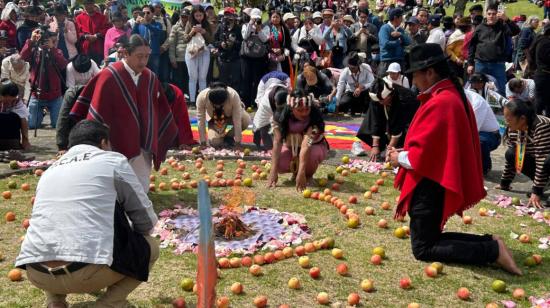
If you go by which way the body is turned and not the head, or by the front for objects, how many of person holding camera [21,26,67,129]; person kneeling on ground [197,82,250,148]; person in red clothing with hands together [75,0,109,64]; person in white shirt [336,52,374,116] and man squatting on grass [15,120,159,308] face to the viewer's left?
0

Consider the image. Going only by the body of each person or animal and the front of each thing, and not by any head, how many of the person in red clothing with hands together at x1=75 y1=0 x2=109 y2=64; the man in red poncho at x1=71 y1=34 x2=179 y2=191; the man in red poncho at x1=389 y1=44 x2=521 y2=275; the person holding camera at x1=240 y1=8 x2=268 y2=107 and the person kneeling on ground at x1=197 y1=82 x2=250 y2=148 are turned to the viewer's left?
1

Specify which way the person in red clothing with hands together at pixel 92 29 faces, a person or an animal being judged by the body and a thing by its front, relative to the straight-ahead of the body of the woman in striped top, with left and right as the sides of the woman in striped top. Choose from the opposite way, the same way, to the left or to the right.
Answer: to the left

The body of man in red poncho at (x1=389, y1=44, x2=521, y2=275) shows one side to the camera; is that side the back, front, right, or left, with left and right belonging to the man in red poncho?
left

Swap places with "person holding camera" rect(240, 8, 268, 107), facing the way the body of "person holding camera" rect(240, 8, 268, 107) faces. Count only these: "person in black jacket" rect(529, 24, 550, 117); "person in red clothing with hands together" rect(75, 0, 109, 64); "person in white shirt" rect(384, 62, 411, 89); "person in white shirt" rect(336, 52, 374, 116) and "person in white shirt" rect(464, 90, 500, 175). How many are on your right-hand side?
1

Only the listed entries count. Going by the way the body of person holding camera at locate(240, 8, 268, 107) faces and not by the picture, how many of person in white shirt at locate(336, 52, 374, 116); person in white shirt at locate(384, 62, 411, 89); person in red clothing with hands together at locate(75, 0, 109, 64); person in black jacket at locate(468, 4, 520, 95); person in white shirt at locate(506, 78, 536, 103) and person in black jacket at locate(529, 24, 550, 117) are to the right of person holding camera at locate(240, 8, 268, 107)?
1

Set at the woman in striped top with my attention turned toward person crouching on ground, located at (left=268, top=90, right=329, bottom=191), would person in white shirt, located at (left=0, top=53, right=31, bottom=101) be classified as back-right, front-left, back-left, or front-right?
front-right

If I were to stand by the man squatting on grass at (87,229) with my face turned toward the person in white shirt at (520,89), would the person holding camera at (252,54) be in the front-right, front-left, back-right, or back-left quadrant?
front-left

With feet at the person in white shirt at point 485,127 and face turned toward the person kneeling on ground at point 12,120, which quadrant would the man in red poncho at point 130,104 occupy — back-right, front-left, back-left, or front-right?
front-left

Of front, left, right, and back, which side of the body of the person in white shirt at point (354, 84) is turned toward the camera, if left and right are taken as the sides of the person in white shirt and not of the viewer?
front

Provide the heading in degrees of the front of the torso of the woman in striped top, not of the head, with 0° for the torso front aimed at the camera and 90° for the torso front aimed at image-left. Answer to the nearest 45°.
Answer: approximately 45°

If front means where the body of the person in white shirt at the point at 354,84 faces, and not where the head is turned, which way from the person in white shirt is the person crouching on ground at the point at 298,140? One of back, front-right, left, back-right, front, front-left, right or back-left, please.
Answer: front

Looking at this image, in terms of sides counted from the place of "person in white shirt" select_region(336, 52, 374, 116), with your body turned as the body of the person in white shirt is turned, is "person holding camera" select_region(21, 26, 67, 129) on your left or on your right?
on your right

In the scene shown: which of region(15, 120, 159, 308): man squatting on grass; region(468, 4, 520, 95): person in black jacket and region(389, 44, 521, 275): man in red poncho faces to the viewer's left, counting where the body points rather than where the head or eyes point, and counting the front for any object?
the man in red poncho

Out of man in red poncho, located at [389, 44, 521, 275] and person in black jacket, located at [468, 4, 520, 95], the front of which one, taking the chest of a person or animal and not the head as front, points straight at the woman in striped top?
the person in black jacket

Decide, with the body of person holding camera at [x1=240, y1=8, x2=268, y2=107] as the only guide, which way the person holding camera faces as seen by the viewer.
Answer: toward the camera

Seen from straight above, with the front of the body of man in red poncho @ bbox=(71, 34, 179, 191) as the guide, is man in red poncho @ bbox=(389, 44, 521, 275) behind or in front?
in front

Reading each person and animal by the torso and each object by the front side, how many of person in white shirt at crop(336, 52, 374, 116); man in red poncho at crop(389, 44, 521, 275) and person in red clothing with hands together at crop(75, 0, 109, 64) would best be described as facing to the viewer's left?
1

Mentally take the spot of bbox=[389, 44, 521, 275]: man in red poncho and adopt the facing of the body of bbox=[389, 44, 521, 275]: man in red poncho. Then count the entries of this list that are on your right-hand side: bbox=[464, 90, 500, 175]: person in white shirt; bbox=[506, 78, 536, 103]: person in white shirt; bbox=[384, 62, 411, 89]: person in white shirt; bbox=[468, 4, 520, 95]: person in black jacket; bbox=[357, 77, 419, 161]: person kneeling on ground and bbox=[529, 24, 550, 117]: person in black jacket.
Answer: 6
